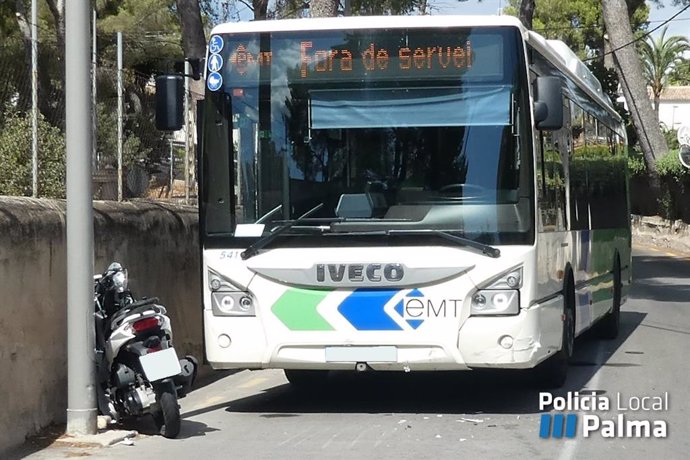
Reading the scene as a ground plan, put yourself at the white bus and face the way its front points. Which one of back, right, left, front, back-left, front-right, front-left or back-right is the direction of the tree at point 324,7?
back

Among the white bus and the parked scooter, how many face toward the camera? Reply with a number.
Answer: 1

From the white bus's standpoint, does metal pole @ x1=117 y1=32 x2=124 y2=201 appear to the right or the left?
on its right

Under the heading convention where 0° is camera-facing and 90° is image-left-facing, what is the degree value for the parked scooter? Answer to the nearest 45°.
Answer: approximately 135°

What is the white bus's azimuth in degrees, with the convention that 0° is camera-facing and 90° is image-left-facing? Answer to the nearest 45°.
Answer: approximately 0°

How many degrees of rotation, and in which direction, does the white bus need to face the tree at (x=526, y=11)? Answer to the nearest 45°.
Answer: approximately 180°

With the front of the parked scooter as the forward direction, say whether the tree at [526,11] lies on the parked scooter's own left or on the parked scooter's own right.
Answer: on the parked scooter's own right

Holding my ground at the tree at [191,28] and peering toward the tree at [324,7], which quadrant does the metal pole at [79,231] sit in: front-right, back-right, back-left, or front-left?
back-right
